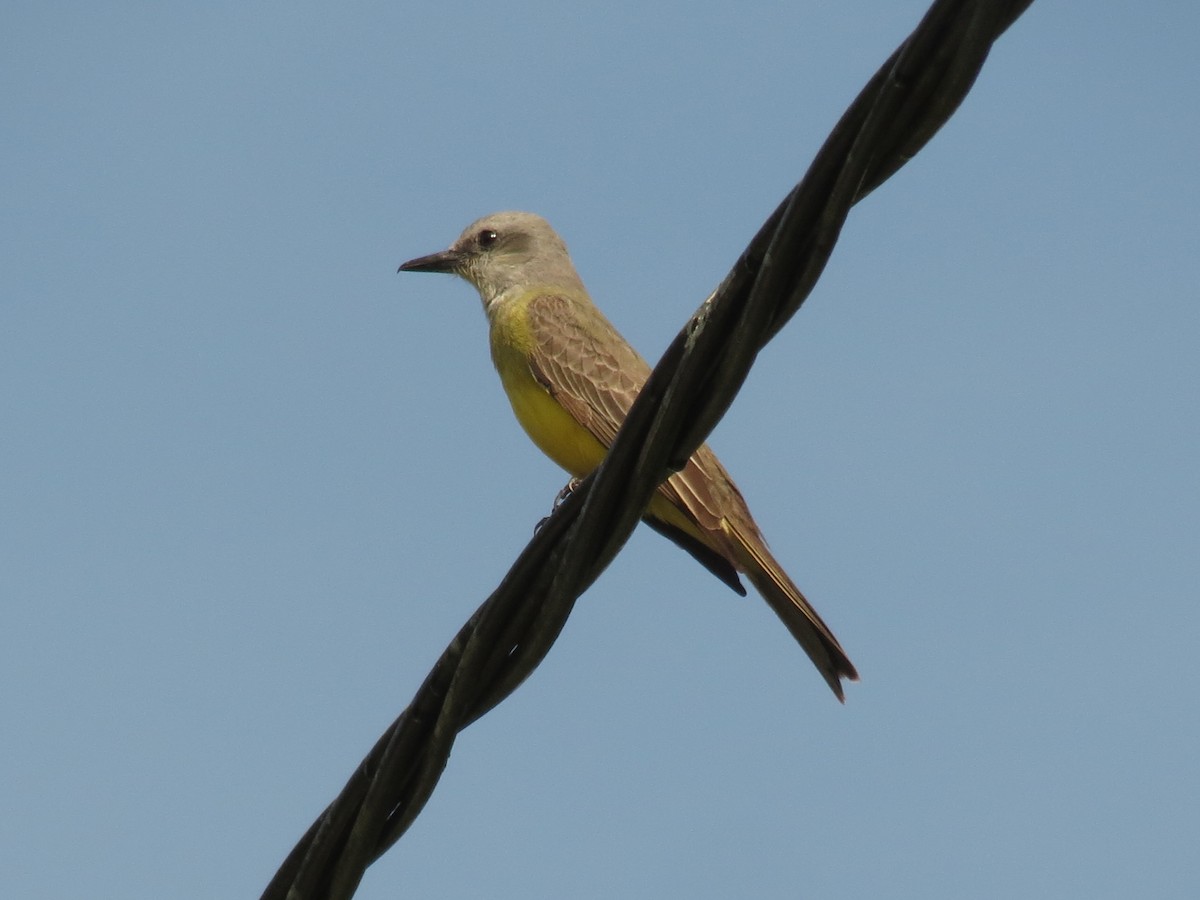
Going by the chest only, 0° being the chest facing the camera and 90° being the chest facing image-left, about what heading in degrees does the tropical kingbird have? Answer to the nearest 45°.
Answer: approximately 90°
